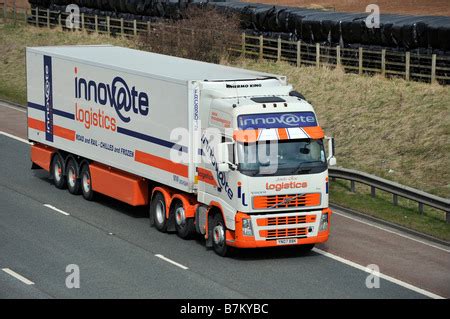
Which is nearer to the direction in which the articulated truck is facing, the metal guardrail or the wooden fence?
the metal guardrail

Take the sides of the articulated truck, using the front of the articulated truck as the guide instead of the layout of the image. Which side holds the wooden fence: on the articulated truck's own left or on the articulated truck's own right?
on the articulated truck's own left

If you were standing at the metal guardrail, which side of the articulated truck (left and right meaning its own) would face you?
left

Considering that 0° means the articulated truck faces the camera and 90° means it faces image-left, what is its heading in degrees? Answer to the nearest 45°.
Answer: approximately 315°
